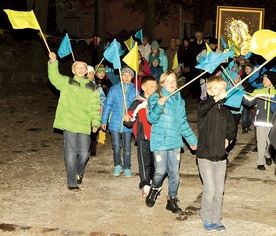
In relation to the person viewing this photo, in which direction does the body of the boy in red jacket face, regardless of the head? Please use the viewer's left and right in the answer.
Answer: facing the viewer and to the right of the viewer

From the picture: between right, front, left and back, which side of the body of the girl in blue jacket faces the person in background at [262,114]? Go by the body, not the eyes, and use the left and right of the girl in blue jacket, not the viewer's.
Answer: left

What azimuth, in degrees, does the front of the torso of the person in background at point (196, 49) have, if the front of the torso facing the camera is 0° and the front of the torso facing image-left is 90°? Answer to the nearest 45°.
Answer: approximately 0°

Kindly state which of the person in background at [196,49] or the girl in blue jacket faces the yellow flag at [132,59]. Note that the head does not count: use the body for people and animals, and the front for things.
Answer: the person in background

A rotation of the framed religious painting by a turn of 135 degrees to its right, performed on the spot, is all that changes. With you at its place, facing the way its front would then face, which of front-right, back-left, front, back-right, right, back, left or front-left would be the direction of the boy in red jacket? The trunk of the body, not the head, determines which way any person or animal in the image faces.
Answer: back-left

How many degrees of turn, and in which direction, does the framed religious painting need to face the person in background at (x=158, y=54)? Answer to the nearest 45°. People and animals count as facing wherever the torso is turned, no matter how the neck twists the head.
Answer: approximately 45° to its right

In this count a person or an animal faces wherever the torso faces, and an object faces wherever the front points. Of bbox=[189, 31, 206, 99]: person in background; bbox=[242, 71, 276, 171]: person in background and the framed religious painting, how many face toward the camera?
3

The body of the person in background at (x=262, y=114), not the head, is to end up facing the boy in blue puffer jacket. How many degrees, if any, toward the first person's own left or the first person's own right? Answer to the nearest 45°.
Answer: approximately 45° to the first person's own right
